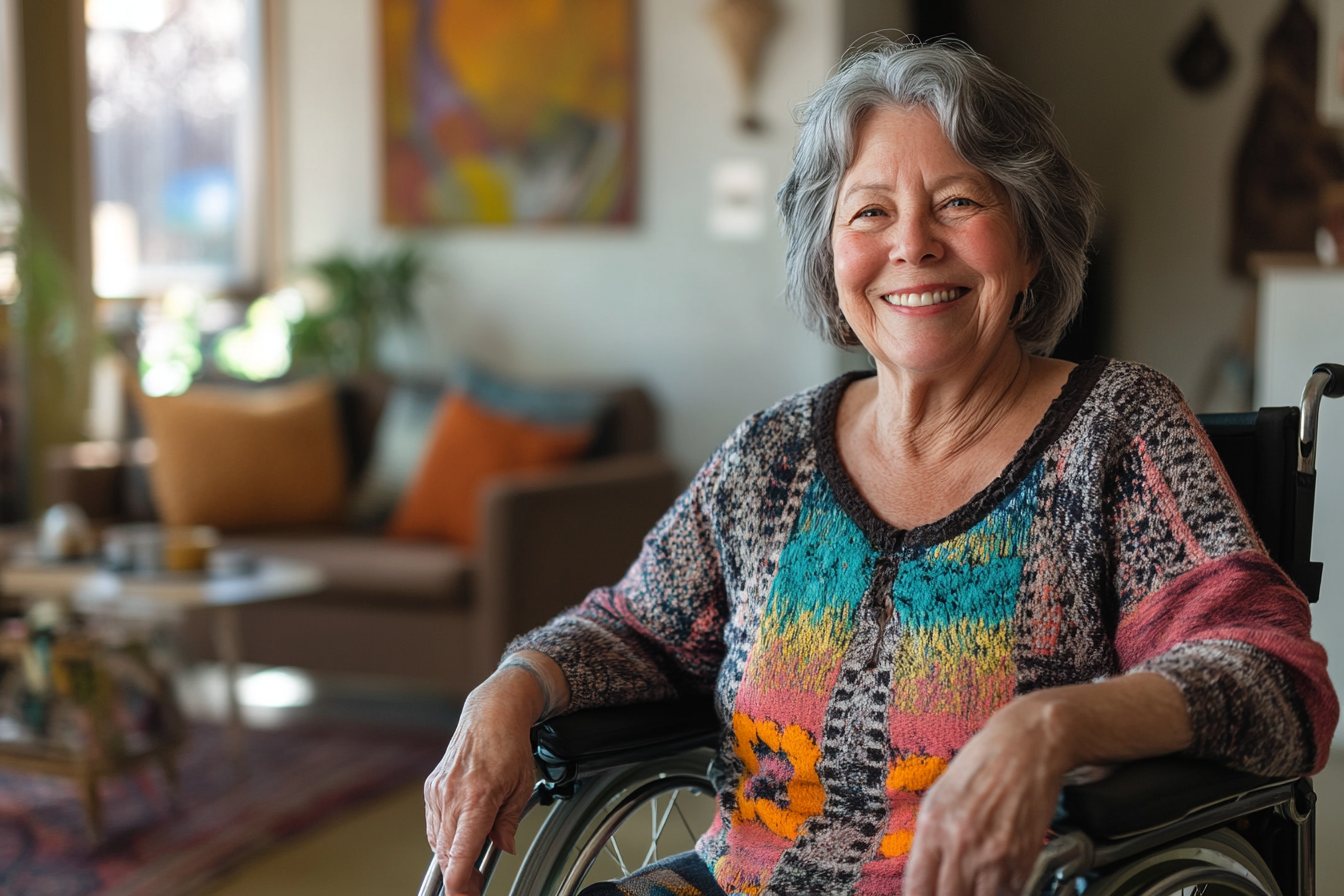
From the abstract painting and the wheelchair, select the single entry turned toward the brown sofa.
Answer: the abstract painting

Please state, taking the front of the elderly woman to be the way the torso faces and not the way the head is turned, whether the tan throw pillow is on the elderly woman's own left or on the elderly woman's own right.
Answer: on the elderly woman's own right

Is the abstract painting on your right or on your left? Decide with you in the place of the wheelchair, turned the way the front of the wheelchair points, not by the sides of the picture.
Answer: on your right

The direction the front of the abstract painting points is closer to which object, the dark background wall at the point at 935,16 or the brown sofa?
the brown sofa

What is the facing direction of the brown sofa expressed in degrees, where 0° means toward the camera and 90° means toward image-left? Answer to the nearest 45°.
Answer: approximately 45°

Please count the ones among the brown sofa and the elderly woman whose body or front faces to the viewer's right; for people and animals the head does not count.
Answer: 0

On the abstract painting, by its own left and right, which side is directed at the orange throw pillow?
front

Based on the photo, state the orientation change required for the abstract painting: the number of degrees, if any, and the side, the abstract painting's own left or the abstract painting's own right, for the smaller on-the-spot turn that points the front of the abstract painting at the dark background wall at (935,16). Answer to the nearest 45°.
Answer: approximately 90° to the abstract painting's own left
